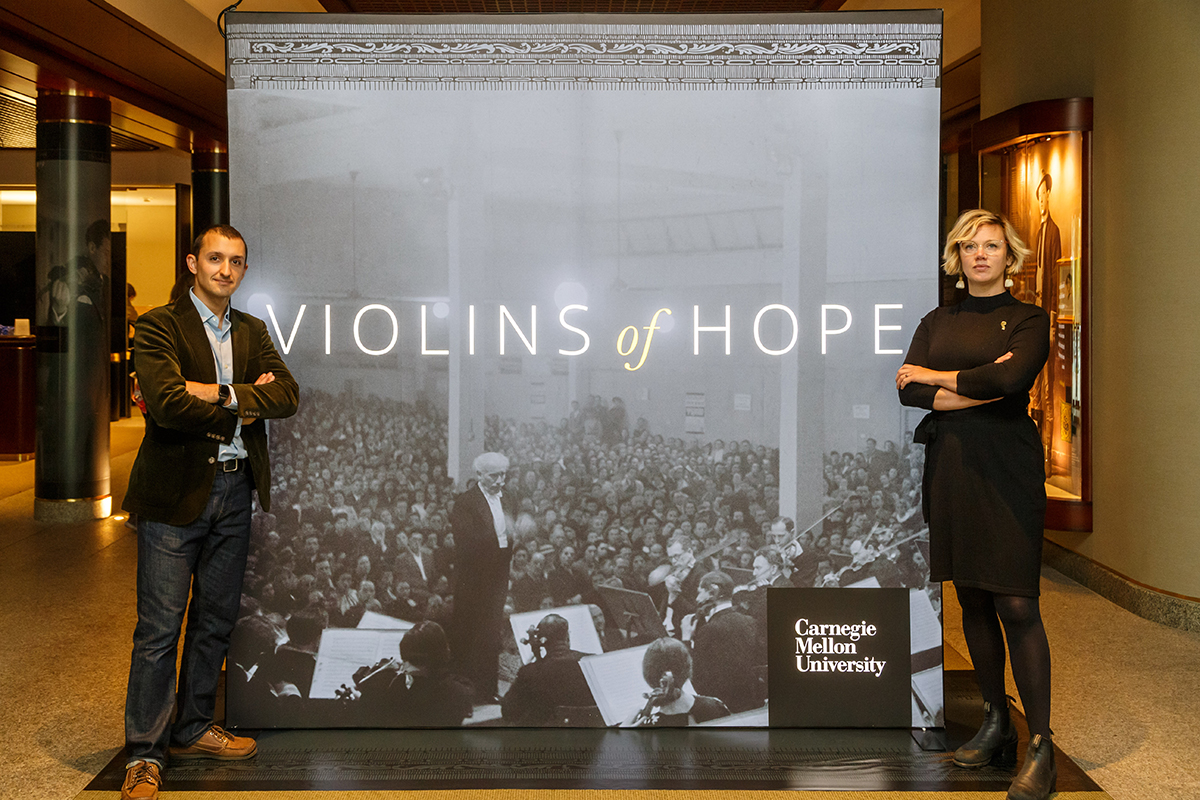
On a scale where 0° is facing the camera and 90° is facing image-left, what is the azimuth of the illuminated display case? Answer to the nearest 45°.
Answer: approximately 45°

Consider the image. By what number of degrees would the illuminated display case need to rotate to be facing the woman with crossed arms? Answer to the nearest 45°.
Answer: approximately 45° to its left

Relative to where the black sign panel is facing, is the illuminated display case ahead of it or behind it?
behind

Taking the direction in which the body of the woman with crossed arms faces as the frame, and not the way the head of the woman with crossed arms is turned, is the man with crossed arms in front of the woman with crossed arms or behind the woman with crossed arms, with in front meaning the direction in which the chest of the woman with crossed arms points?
in front

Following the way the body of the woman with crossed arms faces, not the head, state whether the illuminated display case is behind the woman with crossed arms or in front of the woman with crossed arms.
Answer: behind

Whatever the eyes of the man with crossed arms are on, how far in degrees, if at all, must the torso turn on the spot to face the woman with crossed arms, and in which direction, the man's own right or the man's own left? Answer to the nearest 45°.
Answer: approximately 45° to the man's own left

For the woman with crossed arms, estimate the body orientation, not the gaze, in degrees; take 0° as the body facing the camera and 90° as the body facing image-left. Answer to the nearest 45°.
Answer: approximately 45°

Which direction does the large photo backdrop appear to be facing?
toward the camera

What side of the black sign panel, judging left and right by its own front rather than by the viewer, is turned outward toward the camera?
front
